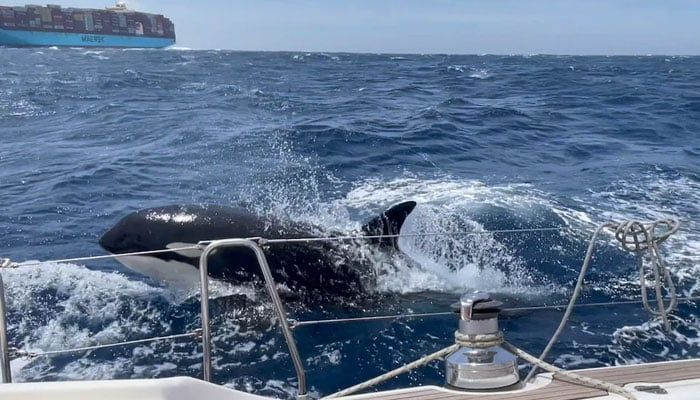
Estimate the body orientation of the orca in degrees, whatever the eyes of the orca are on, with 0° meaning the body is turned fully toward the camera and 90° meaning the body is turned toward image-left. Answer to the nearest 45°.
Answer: approximately 90°

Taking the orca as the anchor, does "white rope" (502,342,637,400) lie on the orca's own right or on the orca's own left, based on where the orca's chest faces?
on the orca's own left

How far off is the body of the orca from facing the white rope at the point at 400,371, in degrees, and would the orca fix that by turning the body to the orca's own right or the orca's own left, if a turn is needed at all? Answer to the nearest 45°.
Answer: approximately 90° to the orca's own left

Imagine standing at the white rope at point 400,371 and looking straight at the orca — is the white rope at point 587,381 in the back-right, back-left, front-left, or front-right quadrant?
back-right

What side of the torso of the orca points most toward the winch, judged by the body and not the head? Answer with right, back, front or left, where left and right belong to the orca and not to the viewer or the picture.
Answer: left
